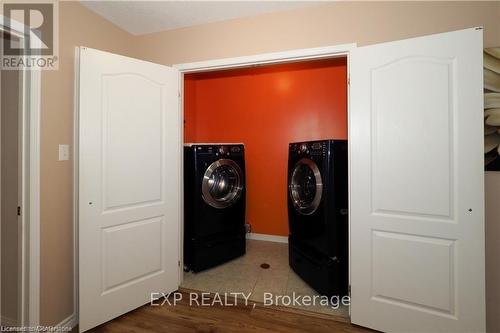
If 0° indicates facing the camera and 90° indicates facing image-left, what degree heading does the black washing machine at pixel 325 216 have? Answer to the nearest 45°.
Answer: approximately 45°

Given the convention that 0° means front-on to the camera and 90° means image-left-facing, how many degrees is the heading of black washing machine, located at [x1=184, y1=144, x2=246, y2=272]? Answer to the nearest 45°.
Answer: approximately 315°

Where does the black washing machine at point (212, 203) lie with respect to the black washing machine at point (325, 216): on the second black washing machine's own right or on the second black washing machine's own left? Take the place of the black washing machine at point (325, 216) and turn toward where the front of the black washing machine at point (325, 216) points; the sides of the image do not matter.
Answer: on the second black washing machine's own right

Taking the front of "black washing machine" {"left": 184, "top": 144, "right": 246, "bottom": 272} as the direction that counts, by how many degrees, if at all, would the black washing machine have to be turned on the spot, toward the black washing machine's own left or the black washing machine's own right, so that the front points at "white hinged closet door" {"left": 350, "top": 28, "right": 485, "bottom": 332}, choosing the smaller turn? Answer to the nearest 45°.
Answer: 0° — it already faces it

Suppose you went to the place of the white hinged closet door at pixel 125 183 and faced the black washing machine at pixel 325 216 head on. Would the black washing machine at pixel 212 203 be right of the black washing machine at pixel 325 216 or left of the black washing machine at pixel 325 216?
left
